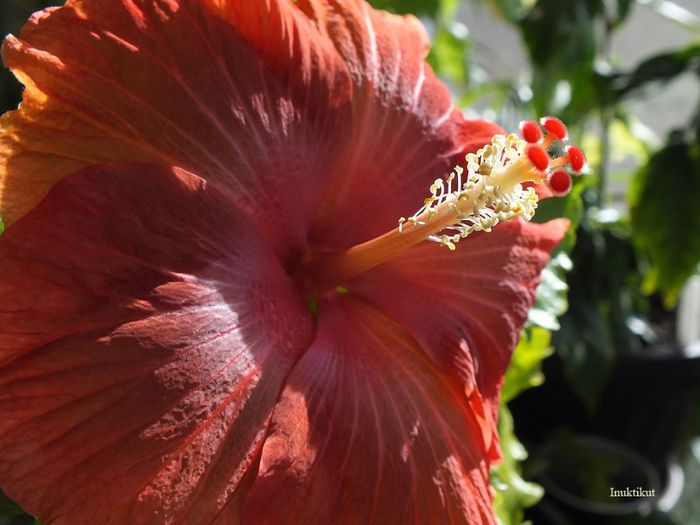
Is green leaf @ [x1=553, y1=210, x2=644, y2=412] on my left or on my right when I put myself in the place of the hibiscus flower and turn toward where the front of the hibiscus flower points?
on my left

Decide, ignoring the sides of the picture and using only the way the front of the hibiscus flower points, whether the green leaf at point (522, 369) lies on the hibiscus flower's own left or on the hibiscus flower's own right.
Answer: on the hibiscus flower's own left

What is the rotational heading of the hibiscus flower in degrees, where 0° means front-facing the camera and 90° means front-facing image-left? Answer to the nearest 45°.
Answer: approximately 315°

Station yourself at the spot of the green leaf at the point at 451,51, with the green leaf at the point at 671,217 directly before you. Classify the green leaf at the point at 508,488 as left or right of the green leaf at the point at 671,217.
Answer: right

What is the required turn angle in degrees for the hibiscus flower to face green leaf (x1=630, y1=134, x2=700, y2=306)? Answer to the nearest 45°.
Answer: approximately 90° to its left

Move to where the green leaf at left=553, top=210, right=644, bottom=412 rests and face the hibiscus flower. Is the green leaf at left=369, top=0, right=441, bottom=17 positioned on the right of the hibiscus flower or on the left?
right

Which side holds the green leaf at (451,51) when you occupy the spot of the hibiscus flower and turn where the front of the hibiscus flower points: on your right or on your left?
on your left

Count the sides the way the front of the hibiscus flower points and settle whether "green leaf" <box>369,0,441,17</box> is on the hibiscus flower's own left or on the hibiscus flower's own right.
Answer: on the hibiscus flower's own left
